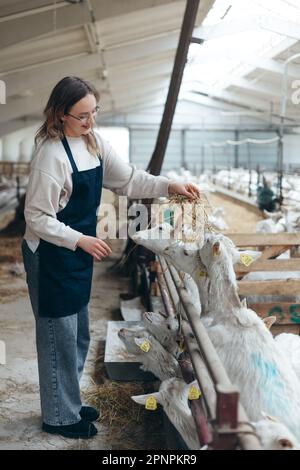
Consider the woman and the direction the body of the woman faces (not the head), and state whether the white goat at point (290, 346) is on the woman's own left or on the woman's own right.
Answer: on the woman's own left

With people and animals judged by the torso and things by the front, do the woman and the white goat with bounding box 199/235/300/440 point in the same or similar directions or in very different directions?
very different directions

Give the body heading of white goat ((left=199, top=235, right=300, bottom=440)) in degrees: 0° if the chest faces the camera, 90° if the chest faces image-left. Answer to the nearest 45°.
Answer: approximately 135°

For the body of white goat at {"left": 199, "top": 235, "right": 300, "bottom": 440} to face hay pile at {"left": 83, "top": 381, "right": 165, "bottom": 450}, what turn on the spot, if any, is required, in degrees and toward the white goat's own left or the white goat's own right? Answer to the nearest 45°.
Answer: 0° — it already faces it

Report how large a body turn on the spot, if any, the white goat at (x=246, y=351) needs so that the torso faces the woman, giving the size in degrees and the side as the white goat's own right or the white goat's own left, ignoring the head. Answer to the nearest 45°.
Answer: approximately 45° to the white goat's own left

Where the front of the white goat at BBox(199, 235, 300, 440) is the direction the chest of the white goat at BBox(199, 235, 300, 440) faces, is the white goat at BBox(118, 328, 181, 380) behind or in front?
in front

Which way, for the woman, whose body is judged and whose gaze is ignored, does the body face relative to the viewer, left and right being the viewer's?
facing the viewer and to the right of the viewer

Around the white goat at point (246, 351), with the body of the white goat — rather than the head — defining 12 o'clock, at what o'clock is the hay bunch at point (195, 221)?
The hay bunch is roughly at 1 o'clock from the white goat.
